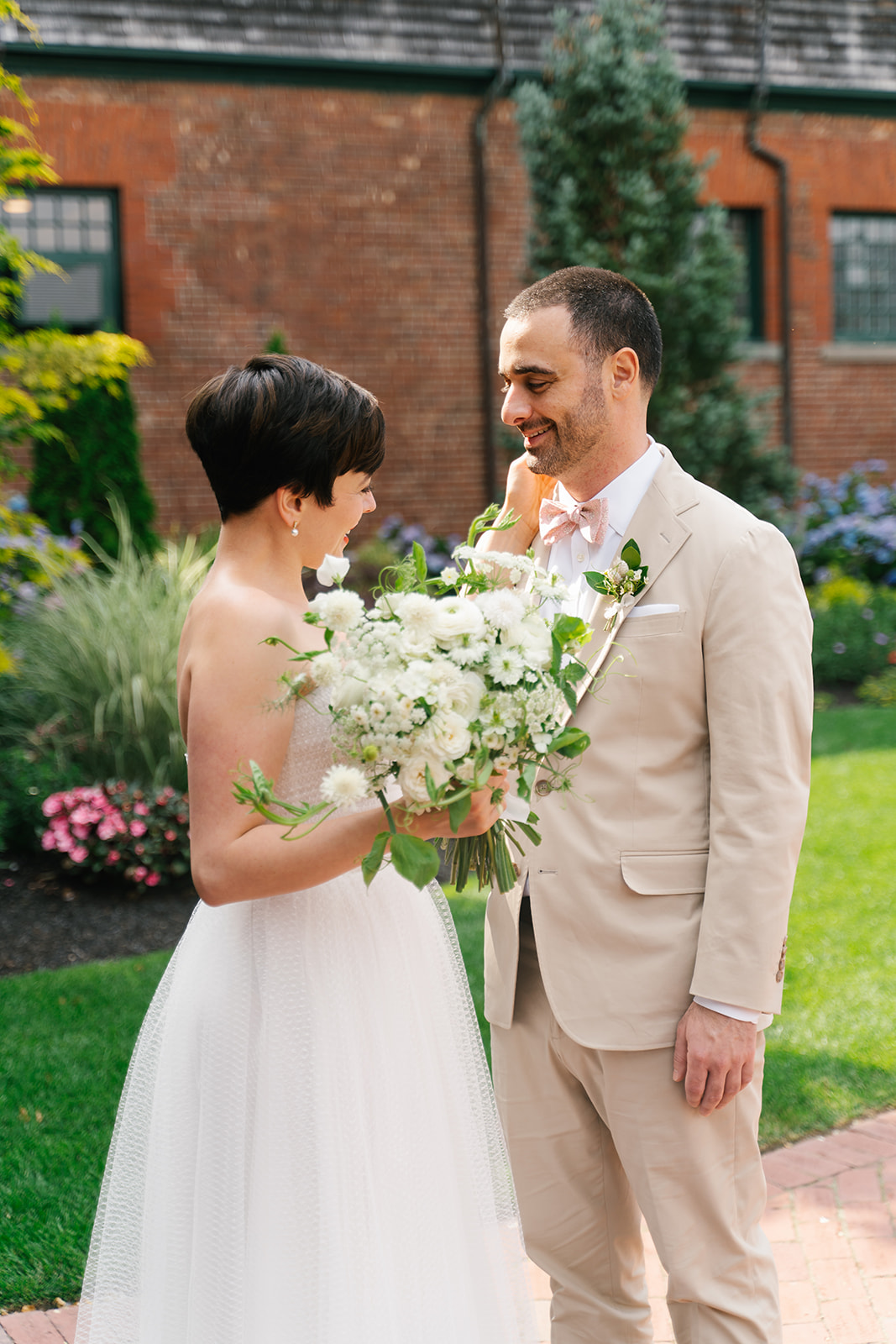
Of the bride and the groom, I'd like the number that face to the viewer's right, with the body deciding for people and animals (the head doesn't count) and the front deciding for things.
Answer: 1

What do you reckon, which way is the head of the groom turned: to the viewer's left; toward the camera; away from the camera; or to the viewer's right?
to the viewer's left

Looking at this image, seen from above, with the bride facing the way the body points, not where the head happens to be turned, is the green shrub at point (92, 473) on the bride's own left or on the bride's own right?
on the bride's own left

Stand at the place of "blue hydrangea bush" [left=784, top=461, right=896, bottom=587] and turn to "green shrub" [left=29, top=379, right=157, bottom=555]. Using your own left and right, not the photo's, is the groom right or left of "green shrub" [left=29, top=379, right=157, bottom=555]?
left

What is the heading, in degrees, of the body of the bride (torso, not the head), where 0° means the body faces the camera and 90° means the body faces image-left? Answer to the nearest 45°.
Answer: approximately 270°
